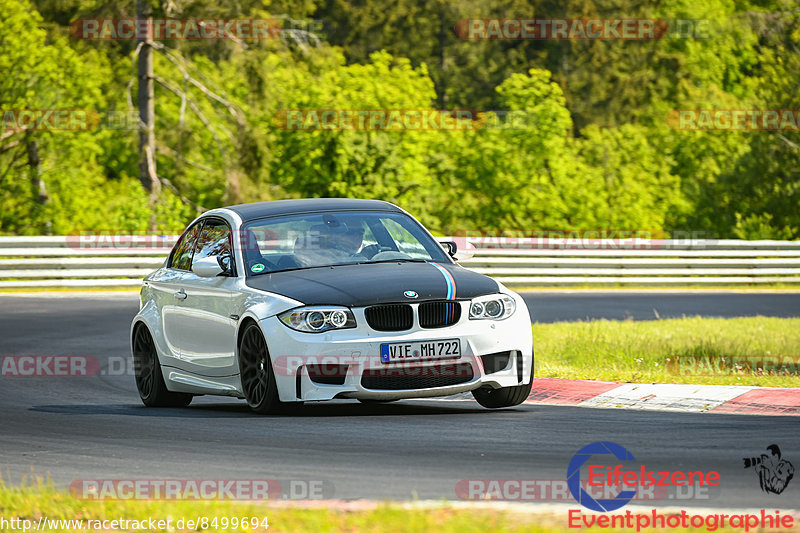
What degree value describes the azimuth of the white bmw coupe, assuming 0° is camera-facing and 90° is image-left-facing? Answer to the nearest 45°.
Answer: approximately 315°

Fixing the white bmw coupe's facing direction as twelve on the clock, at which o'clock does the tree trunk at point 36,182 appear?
The tree trunk is roughly at 7 o'clock from the white bmw coupe.

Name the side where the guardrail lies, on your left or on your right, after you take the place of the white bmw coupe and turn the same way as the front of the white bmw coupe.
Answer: on your left
